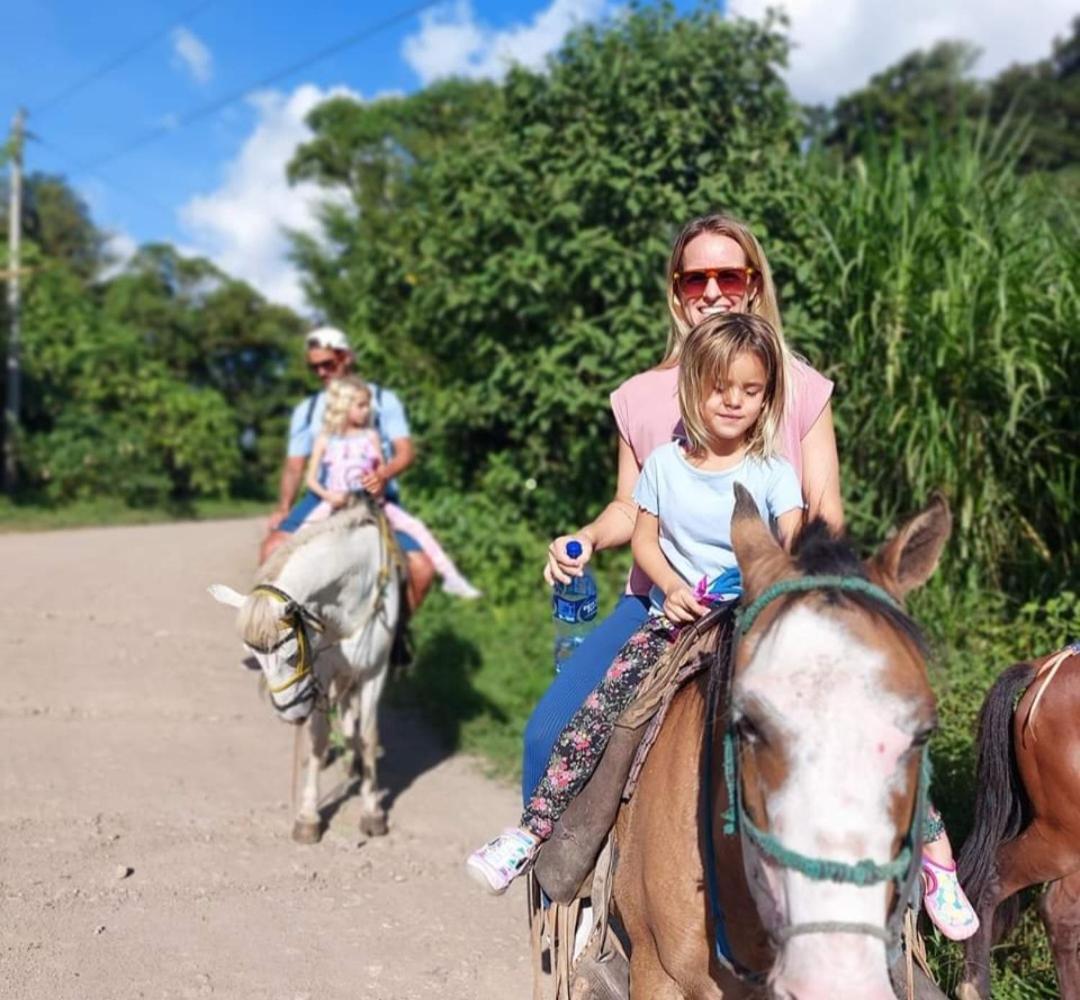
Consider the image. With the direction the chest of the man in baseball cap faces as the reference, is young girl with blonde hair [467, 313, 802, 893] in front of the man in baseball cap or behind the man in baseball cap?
in front

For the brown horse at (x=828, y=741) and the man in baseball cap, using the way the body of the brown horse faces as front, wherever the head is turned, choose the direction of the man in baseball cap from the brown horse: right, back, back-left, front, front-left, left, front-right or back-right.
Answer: back-right

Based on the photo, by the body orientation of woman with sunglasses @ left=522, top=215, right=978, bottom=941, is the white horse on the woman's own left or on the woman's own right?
on the woman's own right

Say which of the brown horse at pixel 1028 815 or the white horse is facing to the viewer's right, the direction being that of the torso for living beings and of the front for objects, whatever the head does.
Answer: the brown horse

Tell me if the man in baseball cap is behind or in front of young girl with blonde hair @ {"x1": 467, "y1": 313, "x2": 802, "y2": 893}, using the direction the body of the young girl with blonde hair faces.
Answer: behind

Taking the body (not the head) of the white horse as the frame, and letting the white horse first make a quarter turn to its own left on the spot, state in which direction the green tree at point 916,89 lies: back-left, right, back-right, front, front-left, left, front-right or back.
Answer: front-left

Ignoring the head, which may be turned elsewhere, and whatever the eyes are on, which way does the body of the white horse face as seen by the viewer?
toward the camera

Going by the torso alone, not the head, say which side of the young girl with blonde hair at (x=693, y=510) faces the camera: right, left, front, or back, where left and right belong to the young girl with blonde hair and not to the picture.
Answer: front

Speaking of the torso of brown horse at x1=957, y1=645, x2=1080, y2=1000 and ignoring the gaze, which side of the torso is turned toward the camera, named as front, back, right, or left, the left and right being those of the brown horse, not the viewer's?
right

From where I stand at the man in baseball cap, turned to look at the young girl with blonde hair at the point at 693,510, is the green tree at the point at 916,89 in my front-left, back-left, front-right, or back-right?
back-left

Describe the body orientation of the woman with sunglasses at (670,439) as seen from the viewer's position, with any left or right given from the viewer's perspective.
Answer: facing the viewer
